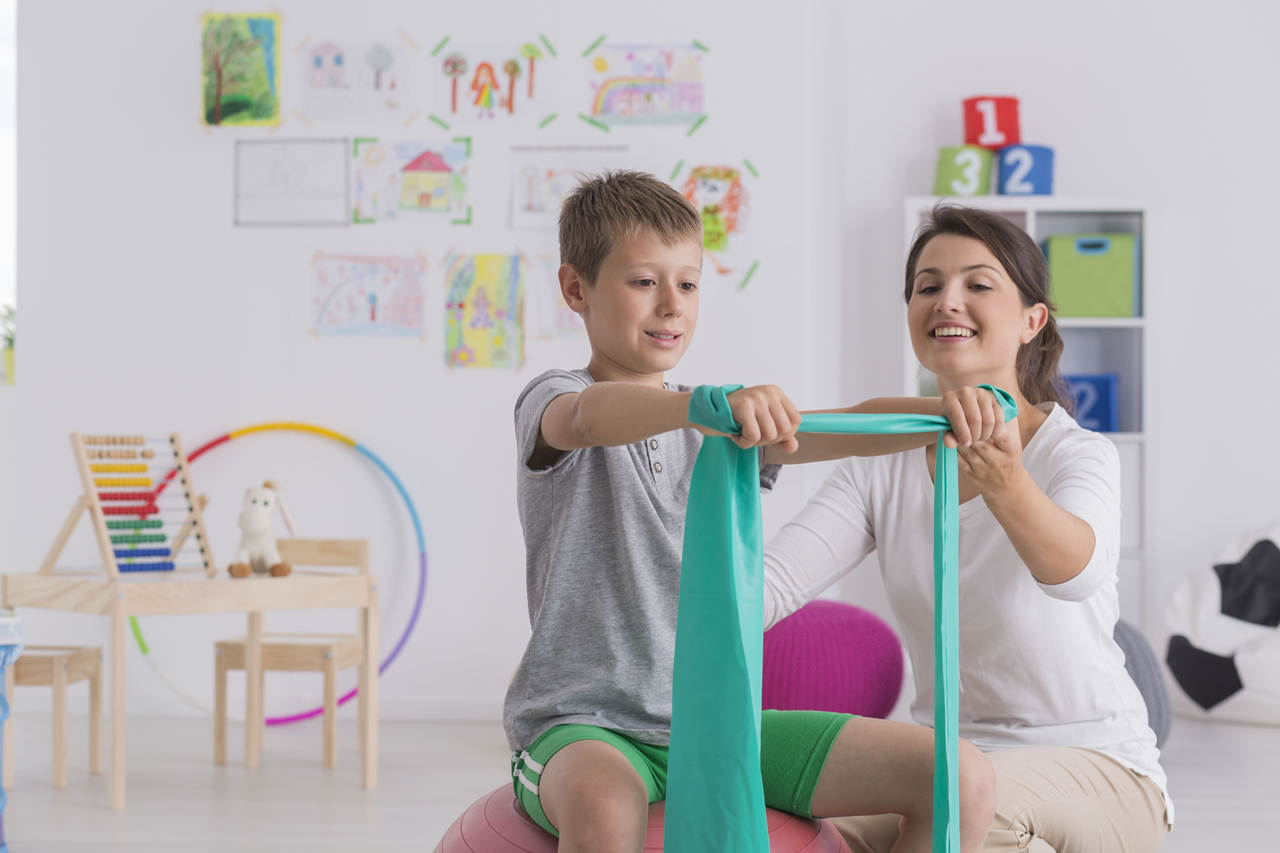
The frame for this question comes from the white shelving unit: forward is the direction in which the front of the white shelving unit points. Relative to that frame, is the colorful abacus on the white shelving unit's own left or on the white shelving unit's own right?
on the white shelving unit's own right

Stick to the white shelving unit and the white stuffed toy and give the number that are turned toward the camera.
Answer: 2

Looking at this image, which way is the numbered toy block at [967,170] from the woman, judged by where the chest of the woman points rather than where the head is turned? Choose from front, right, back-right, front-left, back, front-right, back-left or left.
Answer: back-right

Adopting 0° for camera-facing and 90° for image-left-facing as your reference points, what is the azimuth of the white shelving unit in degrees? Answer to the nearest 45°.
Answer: approximately 0°
